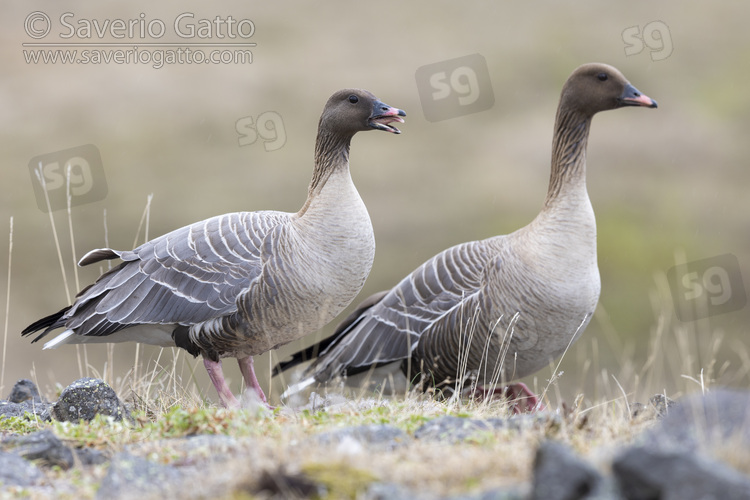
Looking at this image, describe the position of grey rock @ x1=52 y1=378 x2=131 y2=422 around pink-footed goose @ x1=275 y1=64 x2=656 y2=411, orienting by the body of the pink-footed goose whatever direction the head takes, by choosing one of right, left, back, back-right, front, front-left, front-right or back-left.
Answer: back-right

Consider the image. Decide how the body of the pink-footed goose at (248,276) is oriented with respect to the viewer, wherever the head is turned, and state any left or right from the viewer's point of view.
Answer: facing to the right of the viewer

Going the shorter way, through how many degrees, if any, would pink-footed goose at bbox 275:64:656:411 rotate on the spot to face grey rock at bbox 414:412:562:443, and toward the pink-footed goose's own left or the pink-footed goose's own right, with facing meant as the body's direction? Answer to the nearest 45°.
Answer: approximately 90° to the pink-footed goose's own right

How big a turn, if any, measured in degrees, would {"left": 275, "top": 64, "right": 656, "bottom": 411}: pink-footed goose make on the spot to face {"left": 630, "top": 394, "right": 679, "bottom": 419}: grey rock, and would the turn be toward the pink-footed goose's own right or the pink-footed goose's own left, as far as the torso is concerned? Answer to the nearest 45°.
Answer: approximately 45° to the pink-footed goose's own right

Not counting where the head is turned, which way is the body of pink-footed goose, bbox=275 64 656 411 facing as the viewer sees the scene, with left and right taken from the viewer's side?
facing to the right of the viewer

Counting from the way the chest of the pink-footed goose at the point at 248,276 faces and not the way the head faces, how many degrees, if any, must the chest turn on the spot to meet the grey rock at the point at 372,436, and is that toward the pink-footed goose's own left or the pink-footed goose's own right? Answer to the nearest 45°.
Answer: approximately 90° to the pink-footed goose's own right

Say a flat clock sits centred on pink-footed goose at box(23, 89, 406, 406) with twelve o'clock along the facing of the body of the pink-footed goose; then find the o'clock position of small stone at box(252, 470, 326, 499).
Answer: The small stone is roughly at 3 o'clock from the pink-footed goose.

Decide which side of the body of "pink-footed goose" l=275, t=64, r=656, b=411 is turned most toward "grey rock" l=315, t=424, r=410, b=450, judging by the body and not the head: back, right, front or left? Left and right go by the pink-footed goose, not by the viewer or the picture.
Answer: right

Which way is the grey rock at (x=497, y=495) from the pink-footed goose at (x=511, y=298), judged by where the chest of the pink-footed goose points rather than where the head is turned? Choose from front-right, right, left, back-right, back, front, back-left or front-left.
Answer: right

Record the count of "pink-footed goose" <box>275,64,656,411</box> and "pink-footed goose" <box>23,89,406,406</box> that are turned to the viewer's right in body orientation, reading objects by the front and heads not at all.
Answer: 2
